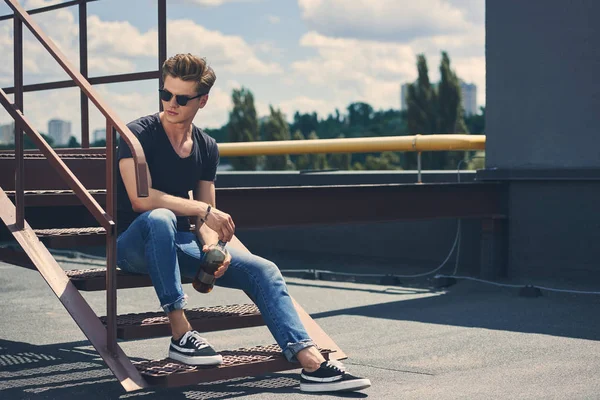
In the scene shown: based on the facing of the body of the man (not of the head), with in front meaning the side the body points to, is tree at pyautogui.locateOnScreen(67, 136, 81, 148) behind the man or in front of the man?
behind

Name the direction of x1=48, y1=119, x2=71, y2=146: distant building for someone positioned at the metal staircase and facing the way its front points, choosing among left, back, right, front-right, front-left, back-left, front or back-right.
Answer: back-left

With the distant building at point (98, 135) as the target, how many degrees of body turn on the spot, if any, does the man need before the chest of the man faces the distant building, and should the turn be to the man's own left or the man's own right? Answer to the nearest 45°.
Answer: approximately 135° to the man's own left

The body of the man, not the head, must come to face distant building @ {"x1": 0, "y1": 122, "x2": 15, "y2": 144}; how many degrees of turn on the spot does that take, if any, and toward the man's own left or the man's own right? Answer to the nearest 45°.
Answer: approximately 180°

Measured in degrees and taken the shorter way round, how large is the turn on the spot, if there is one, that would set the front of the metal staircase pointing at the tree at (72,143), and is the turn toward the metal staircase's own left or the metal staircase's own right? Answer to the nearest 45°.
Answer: approximately 135° to the metal staircase's own left

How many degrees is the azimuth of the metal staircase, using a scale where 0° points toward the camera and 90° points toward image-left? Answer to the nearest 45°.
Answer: approximately 315°

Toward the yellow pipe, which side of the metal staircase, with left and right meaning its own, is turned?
left

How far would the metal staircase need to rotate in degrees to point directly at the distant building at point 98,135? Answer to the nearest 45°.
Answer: approximately 135° to its left

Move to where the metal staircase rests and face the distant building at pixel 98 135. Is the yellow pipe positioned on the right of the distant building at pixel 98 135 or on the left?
right

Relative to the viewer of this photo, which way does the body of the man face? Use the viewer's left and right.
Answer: facing the viewer and to the right of the viewer

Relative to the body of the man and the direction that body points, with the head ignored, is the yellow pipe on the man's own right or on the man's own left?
on the man's own left
